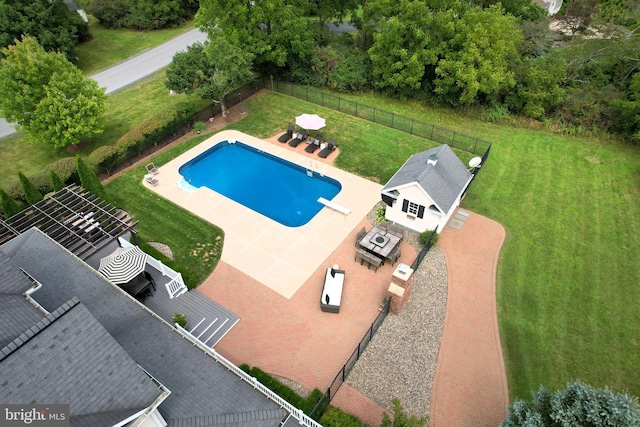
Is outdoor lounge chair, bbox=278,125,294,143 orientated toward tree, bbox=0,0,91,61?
no

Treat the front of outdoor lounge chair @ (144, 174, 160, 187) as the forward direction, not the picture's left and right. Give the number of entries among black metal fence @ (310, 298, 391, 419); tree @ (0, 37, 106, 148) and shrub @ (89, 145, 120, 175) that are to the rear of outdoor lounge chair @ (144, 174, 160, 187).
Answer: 2

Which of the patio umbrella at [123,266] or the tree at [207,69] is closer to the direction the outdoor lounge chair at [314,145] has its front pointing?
the patio umbrella

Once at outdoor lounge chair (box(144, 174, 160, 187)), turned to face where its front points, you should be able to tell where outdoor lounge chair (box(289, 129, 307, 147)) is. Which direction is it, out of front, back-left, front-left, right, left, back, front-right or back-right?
front-left

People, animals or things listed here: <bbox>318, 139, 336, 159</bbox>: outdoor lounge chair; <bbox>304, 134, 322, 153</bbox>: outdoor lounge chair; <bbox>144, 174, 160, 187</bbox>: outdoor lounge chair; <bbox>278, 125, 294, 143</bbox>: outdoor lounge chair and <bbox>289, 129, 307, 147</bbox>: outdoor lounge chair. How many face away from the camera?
0

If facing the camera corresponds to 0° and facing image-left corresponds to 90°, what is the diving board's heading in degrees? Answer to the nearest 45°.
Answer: approximately 135°

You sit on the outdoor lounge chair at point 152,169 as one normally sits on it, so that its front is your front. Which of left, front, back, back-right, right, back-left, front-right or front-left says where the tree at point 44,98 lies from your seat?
back

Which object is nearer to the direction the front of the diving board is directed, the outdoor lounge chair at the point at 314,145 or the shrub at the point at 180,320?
the outdoor lounge chair

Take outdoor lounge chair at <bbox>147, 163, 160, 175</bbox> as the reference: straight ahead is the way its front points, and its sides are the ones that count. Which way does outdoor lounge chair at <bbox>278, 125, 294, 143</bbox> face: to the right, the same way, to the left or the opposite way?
to the right

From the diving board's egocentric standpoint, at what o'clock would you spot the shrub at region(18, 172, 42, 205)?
The shrub is roughly at 10 o'clock from the diving board.

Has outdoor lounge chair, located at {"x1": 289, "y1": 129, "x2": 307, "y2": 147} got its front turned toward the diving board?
no

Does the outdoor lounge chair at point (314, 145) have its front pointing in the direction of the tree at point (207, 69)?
no

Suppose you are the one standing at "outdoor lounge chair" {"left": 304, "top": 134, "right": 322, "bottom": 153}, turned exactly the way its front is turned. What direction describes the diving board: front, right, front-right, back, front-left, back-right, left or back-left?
front-left

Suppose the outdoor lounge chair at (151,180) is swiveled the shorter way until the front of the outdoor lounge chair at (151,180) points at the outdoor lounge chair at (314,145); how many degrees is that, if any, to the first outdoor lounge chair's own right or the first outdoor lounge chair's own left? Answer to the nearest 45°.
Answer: approximately 45° to the first outdoor lounge chair's own left

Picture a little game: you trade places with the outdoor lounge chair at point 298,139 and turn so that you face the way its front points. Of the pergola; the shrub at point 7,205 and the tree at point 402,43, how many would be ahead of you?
2

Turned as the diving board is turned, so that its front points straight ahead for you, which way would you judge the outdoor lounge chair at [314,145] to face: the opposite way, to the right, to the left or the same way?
to the left

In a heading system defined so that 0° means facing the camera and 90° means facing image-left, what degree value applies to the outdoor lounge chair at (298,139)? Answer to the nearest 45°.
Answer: approximately 45°

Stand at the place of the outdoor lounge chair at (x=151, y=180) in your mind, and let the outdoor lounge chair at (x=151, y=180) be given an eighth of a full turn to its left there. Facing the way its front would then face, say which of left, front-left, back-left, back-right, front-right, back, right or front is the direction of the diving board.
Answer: front-right

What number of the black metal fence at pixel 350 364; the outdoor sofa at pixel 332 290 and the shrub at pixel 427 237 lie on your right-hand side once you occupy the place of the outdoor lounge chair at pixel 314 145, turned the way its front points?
0

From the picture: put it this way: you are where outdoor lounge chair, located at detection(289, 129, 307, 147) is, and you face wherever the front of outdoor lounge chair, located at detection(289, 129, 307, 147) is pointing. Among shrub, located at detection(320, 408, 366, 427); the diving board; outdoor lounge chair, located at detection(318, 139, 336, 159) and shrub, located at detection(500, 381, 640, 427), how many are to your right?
0

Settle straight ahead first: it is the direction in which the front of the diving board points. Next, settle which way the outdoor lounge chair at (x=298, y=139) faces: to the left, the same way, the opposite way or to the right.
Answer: to the left

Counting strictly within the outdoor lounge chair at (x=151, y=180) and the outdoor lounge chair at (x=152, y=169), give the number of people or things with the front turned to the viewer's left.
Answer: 0

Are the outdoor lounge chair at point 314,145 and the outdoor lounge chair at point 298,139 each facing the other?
no

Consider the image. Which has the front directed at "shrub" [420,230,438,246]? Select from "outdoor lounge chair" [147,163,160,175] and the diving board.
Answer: the outdoor lounge chair

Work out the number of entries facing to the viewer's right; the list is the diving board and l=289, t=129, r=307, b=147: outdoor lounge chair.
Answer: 0
